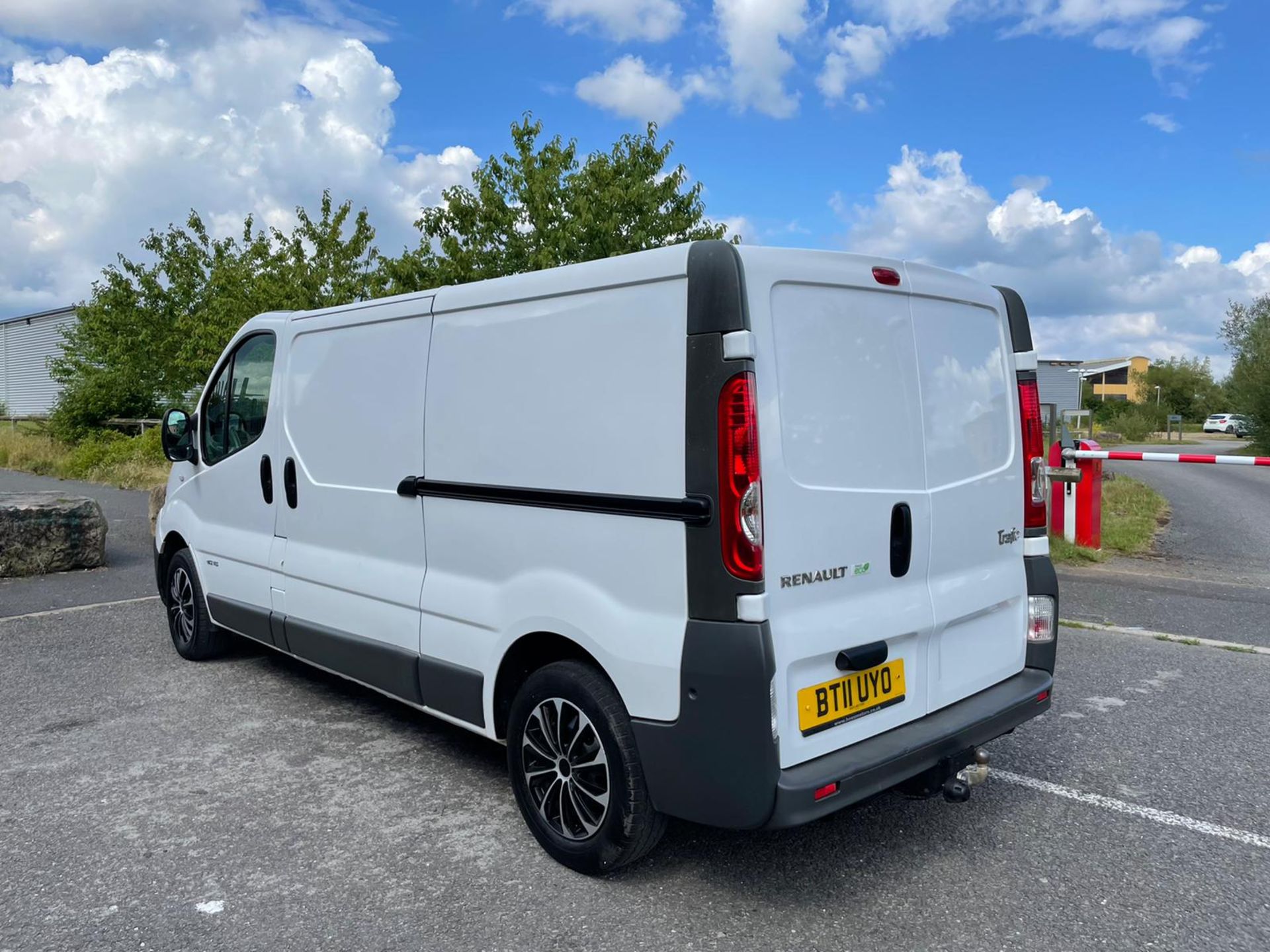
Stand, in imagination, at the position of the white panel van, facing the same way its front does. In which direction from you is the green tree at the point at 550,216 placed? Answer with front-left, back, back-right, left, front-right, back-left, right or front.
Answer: front-right

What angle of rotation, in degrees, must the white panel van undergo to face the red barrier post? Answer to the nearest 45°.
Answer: approximately 90° to its right

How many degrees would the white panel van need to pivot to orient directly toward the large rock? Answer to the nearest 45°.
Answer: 0° — it already faces it

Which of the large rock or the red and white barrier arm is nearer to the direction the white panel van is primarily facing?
the large rock

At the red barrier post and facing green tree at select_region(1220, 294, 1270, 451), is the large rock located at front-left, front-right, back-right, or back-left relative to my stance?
back-left

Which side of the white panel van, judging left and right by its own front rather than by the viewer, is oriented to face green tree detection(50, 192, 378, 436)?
front

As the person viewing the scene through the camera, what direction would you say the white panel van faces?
facing away from the viewer and to the left of the viewer

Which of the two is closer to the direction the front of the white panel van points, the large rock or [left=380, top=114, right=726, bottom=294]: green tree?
the large rock

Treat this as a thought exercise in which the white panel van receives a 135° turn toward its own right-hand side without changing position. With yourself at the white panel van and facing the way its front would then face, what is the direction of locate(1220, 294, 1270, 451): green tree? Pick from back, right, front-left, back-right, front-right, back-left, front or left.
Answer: front-left

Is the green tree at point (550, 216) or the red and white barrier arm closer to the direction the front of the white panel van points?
the green tree

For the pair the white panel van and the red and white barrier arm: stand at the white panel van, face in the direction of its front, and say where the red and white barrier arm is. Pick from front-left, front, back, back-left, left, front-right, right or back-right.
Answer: right
